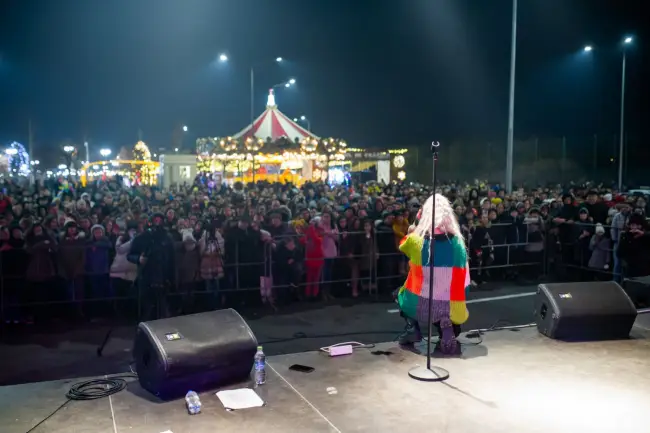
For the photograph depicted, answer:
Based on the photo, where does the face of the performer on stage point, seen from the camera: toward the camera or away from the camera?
away from the camera

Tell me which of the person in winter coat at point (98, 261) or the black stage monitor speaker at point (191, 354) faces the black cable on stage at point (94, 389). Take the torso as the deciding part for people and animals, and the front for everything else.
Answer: the person in winter coat

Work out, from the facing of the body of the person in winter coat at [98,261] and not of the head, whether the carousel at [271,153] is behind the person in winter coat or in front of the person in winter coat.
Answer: behind

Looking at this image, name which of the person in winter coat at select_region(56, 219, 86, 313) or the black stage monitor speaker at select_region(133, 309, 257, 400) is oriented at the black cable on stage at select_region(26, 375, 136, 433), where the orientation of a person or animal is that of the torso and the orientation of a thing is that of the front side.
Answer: the person in winter coat

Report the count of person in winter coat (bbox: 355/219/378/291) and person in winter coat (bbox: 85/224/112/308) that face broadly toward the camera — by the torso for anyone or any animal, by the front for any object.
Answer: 2

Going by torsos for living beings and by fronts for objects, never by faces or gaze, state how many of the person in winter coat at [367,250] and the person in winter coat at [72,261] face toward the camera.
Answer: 2

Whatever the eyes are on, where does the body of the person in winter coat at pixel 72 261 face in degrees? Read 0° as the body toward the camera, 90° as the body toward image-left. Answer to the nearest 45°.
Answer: approximately 0°

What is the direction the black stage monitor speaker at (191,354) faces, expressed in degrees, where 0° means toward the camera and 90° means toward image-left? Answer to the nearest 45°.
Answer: approximately 315°

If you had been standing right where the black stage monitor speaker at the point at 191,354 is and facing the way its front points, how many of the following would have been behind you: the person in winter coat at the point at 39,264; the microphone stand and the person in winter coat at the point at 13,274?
2

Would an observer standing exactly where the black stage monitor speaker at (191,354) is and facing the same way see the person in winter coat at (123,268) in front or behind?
behind

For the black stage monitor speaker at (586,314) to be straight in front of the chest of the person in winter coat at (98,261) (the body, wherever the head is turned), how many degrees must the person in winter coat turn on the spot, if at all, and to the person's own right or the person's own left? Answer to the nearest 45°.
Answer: approximately 45° to the person's own left
